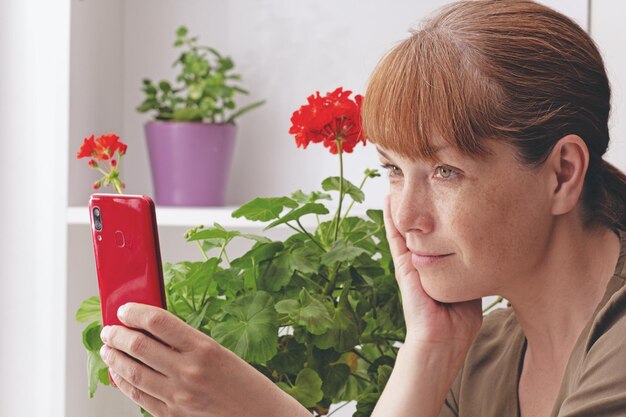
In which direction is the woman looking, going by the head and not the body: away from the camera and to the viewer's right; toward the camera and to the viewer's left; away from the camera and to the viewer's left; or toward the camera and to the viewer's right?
toward the camera and to the viewer's left

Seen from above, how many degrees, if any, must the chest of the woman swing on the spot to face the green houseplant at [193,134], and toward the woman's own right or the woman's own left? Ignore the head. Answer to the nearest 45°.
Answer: approximately 90° to the woman's own right

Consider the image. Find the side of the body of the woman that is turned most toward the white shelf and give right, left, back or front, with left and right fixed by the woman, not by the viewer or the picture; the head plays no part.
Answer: right

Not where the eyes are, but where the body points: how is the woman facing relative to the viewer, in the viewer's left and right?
facing the viewer and to the left of the viewer
